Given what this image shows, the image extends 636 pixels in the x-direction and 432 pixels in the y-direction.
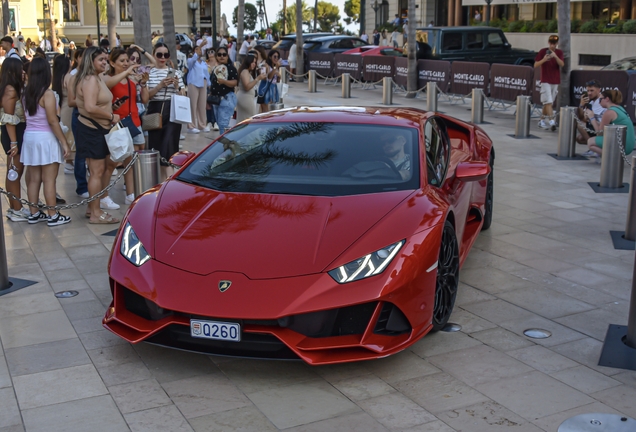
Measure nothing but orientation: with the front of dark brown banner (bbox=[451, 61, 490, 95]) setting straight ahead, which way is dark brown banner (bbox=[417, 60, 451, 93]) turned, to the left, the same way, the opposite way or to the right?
the same way

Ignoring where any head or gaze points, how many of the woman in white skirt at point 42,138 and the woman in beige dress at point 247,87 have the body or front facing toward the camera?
0

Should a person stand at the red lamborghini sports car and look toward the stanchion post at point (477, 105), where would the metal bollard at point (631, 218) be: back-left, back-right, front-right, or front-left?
front-right

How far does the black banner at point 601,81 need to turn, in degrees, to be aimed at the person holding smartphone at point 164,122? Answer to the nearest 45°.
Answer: approximately 45° to its right

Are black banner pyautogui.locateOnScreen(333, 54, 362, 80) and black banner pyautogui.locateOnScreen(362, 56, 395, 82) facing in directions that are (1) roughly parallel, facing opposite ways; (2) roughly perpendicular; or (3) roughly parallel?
roughly parallel

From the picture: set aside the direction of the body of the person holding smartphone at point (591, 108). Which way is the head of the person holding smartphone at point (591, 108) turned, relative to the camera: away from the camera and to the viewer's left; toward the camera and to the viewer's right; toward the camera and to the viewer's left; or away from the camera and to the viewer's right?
toward the camera and to the viewer's left

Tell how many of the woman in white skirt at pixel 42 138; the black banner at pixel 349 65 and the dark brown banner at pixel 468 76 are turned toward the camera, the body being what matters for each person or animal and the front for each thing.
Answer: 2

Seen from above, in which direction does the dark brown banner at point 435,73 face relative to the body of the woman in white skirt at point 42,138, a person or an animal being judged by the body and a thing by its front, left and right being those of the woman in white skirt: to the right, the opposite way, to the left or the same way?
the opposite way

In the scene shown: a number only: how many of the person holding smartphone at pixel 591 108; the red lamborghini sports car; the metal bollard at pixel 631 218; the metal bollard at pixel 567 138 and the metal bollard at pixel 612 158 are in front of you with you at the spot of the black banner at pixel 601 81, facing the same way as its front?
5

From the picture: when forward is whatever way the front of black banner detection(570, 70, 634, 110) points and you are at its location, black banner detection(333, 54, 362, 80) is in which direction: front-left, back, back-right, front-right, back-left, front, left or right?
back-right

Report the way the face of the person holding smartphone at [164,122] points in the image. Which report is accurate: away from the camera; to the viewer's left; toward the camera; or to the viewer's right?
toward the camera

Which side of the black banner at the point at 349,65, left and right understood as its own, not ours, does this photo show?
front

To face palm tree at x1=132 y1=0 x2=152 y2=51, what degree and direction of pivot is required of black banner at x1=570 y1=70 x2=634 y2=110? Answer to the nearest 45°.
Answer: approximately 45° to its right

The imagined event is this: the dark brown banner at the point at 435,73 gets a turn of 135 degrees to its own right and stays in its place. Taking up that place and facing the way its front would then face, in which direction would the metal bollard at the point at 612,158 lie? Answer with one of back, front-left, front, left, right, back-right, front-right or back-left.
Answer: back-left

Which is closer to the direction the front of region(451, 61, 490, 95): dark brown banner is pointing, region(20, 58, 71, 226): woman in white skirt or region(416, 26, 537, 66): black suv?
the woman in white skirt

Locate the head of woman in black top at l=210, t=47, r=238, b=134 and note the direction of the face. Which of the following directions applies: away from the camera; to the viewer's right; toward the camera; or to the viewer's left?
toward the camera

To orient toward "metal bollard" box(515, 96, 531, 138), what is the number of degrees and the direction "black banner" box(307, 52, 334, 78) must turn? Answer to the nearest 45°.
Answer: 0° — it already faces it
